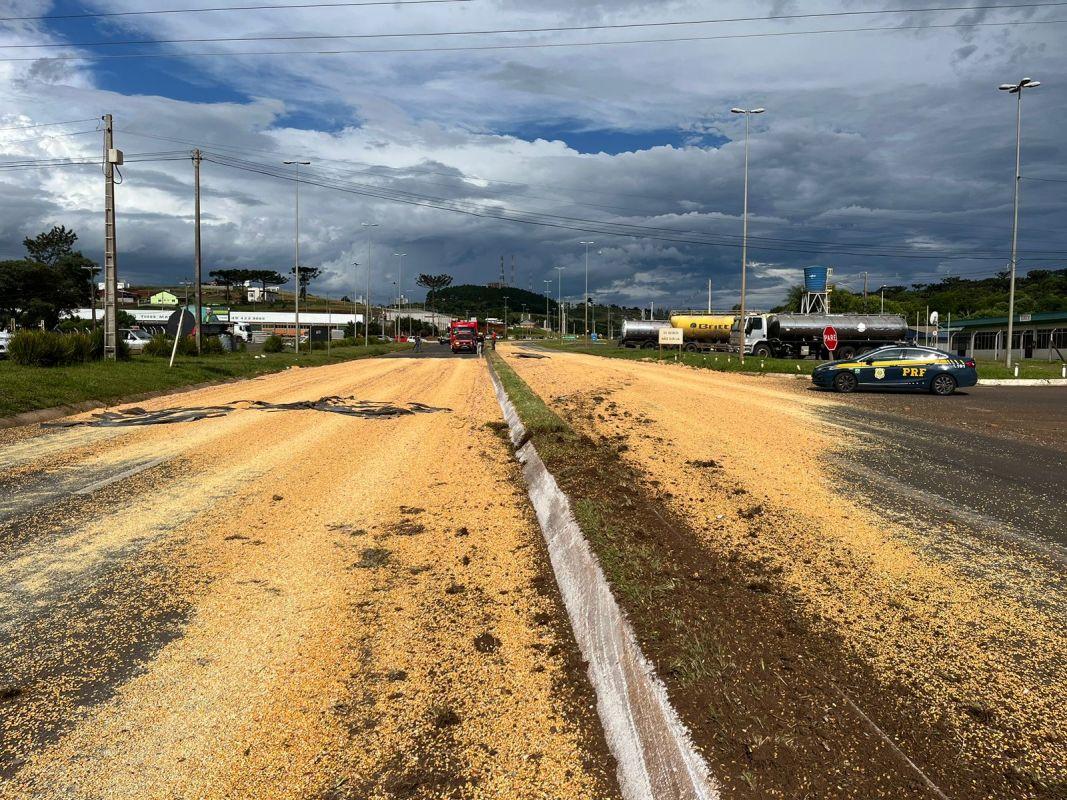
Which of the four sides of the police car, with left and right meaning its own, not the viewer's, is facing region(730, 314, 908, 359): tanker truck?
right

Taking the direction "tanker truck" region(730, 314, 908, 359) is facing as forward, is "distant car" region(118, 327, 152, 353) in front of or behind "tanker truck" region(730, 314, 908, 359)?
in front

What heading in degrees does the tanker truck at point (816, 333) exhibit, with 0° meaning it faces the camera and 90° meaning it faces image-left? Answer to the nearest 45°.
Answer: approximately 90°

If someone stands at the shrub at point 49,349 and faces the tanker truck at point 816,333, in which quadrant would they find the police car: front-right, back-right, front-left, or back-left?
front-right

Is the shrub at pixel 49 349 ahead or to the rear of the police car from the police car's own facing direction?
ahead

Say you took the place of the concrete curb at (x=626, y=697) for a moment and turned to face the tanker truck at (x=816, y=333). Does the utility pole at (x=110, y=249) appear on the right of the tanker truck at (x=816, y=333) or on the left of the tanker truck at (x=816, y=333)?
left

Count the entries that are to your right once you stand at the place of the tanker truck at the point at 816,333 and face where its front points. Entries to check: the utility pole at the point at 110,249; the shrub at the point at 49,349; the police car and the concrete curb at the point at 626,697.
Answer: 0

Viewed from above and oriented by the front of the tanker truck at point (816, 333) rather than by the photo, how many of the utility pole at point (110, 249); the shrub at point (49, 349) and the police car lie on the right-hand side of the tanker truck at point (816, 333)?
0

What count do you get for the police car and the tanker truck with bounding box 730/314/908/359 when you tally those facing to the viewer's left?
2

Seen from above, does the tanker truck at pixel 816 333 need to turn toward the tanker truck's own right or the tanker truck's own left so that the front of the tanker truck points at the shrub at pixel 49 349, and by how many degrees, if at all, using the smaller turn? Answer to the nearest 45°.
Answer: approximately 45° to the tanker truck's own left

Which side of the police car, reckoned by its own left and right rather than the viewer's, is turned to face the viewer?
left

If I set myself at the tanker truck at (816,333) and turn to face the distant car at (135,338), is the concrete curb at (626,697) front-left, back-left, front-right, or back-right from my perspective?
front-left

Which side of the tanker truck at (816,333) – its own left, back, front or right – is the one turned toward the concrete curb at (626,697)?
left
